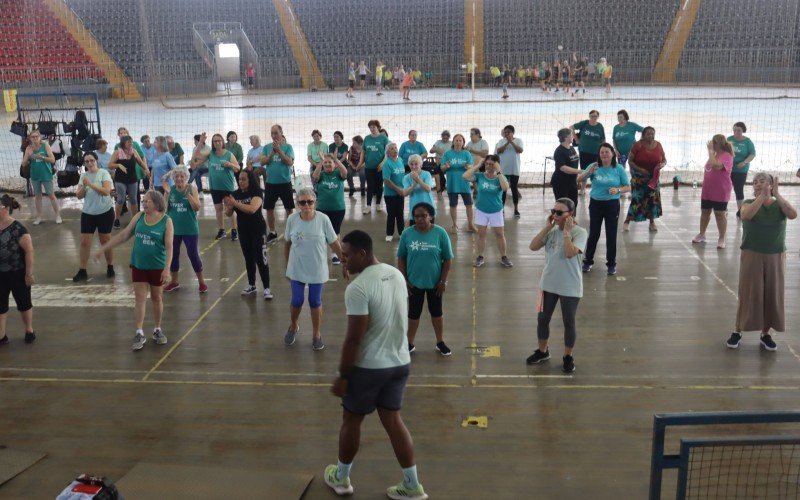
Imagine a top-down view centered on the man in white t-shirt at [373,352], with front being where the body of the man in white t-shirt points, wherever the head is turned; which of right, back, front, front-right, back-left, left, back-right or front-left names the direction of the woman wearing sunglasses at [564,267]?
right

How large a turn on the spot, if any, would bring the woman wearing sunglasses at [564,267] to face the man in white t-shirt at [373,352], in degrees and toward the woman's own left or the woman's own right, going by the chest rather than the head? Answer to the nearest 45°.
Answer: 0° — they already face them

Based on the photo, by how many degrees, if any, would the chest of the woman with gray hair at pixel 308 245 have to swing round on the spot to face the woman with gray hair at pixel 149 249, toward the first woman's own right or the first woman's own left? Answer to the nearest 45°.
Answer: approximately 90° to the first woman's own right

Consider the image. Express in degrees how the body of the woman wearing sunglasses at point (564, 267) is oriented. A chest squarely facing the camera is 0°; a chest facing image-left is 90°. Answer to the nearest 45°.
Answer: approximately 45°

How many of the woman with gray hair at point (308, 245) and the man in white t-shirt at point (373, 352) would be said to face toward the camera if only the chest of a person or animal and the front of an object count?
1

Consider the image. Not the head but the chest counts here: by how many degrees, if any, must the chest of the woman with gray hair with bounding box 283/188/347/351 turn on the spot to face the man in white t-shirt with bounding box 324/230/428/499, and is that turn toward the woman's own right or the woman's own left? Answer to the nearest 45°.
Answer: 0° — they already face them

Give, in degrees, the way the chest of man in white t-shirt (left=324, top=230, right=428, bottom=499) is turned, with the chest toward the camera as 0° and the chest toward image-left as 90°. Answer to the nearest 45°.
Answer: approximately 135°

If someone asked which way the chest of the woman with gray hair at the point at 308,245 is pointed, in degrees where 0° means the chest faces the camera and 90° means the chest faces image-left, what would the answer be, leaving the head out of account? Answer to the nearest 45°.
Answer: approximately 0°

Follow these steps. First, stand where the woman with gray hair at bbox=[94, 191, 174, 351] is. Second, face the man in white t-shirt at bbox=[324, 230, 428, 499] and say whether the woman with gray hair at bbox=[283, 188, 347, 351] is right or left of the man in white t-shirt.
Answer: left
